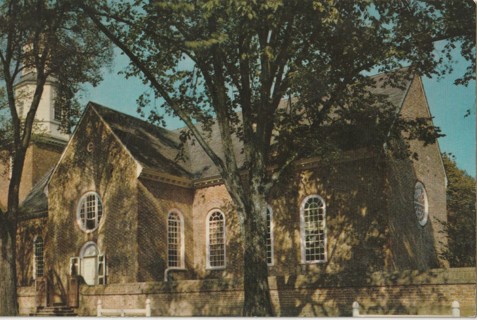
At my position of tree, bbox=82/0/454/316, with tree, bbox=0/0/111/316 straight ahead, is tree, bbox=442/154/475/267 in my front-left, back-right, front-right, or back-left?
back-right

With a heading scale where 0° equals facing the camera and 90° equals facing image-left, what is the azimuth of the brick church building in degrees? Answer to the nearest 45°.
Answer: approximately 45°

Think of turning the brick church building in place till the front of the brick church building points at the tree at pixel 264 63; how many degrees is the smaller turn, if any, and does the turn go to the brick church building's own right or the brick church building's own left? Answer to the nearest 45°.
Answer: approximately 45° to the brick church building's own left

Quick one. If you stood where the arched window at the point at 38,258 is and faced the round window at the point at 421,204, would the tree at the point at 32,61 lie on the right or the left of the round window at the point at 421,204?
right
